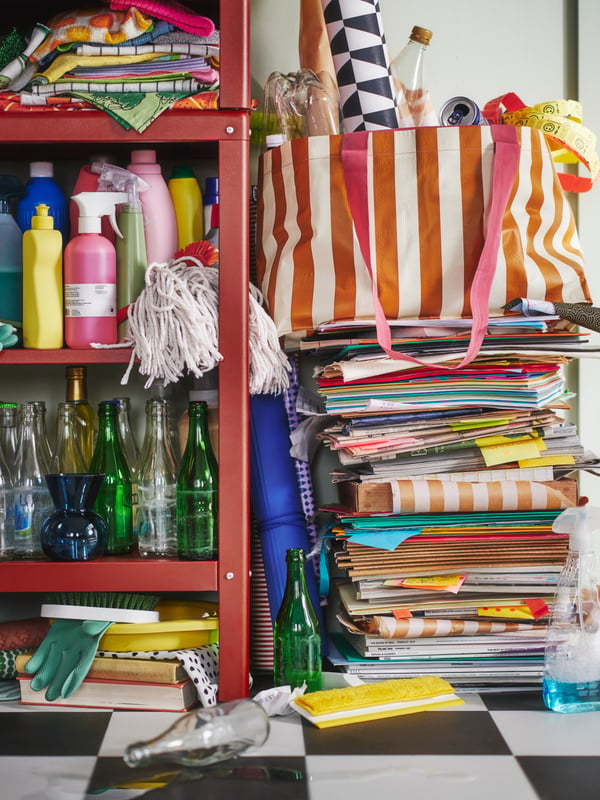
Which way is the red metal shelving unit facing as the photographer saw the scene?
facing the viewer
